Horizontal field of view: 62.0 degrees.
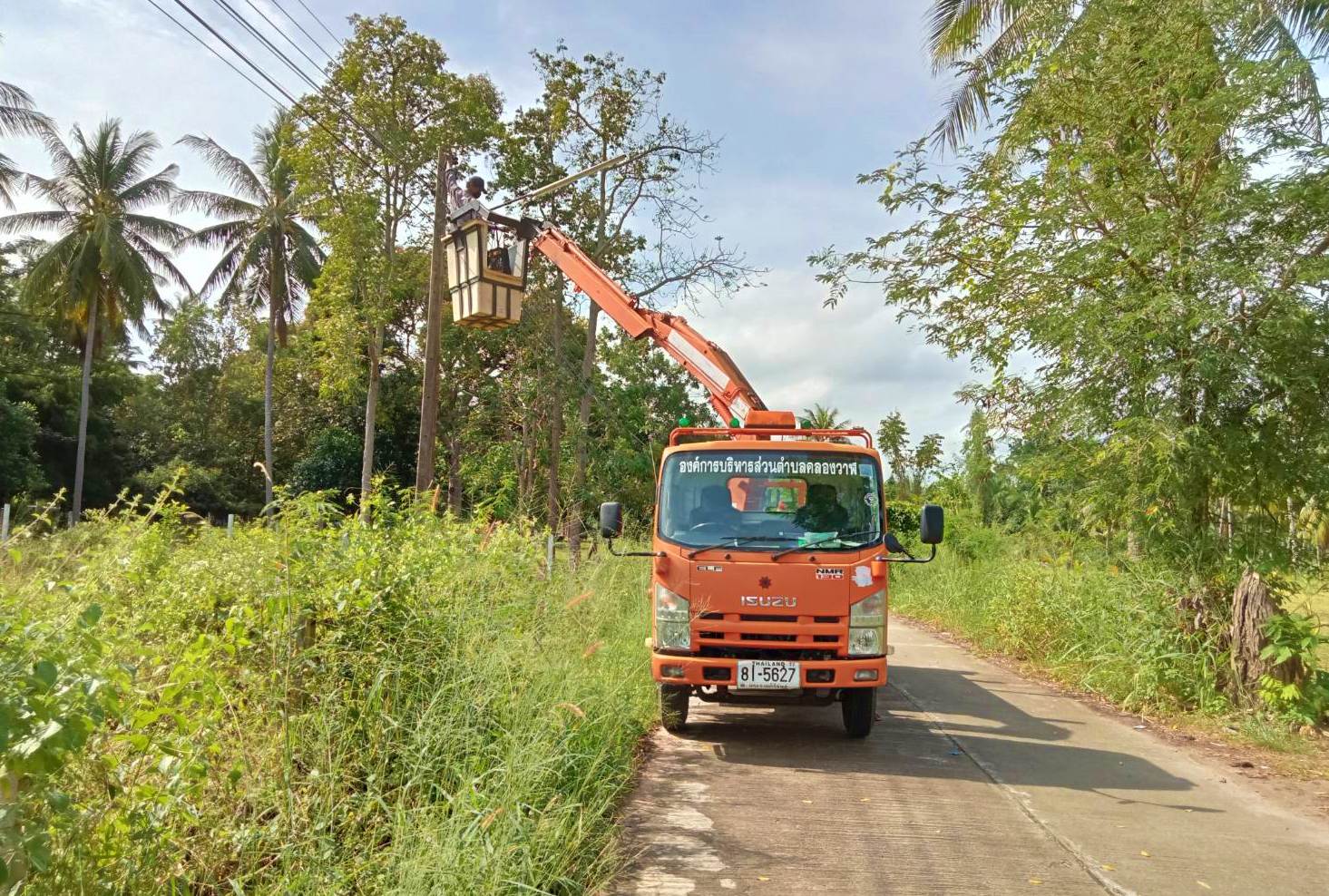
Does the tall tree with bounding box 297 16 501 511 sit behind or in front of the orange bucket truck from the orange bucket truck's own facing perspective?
behind

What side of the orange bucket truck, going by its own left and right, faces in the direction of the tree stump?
left

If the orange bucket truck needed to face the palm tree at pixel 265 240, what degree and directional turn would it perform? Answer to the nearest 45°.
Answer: approximately 135° to its right

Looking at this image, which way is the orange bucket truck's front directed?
toward the camera

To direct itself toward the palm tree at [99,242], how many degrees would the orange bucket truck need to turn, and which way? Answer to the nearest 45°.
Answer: approximately 135° to its right
